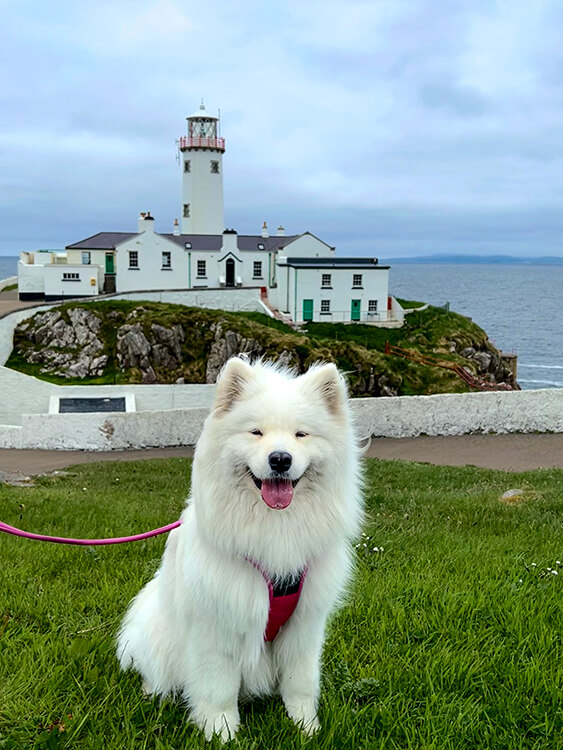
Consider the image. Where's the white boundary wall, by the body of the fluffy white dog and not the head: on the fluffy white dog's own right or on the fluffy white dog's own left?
on the fluffy white dog's own left

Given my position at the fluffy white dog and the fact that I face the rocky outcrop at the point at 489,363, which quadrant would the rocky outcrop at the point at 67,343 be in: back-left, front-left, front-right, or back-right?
front-left

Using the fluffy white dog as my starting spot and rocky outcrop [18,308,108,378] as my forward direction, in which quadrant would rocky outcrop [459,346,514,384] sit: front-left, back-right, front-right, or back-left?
front-right

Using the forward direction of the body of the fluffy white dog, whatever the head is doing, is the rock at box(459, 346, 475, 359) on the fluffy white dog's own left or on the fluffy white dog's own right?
on the fluffy white dog's own left

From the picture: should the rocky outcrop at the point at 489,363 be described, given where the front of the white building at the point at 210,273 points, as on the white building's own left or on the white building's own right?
on the white building's own left

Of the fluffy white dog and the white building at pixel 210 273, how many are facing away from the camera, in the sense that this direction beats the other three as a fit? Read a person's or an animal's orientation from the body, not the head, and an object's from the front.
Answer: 0

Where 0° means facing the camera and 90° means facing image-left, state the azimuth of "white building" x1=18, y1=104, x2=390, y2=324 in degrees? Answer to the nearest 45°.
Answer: approximately 0°

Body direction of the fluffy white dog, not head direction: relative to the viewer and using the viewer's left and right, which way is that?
facing the viewer and to the right of the viewer

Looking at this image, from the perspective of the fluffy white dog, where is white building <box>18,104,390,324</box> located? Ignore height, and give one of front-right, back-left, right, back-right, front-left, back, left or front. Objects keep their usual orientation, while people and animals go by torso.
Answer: back-left

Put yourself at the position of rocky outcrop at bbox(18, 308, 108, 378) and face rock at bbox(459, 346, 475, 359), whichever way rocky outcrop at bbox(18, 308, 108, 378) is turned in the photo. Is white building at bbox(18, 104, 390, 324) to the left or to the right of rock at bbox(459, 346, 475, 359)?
left

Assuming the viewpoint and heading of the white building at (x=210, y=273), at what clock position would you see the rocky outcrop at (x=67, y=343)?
The rocky outcrop is roughly at 1 o'clock from the white building.
